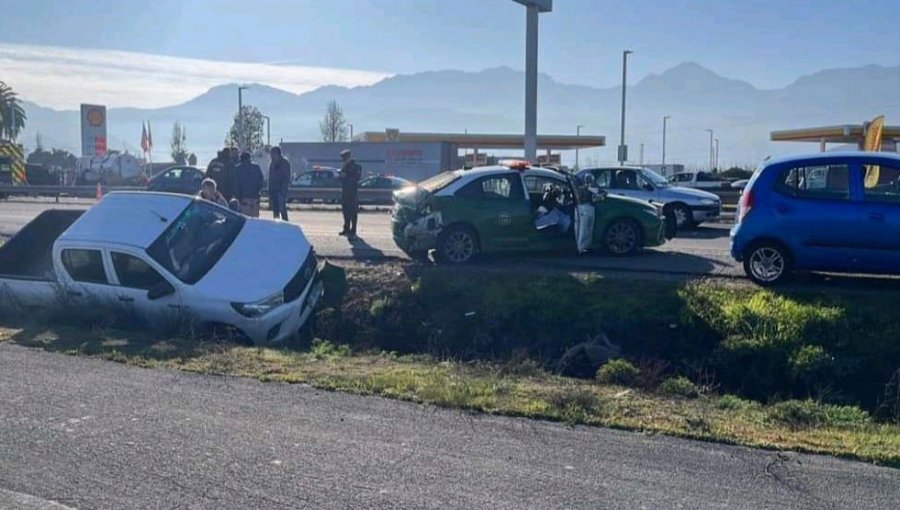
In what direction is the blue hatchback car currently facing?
to the viewer's right

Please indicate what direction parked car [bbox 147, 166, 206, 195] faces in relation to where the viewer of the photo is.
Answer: facing to the left of the viewer

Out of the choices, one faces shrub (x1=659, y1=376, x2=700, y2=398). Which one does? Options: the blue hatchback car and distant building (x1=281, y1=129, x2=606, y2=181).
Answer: the distant building

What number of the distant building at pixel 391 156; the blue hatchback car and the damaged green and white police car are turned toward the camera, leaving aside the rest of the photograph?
1

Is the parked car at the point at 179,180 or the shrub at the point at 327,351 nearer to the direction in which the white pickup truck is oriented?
the shrub

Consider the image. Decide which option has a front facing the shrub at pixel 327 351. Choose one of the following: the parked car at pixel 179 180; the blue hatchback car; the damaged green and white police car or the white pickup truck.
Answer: the white pickup truck

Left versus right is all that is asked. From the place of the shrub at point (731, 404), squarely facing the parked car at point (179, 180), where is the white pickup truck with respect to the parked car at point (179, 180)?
left

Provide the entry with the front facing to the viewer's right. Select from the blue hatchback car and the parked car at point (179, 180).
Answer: the blue hatchback car
